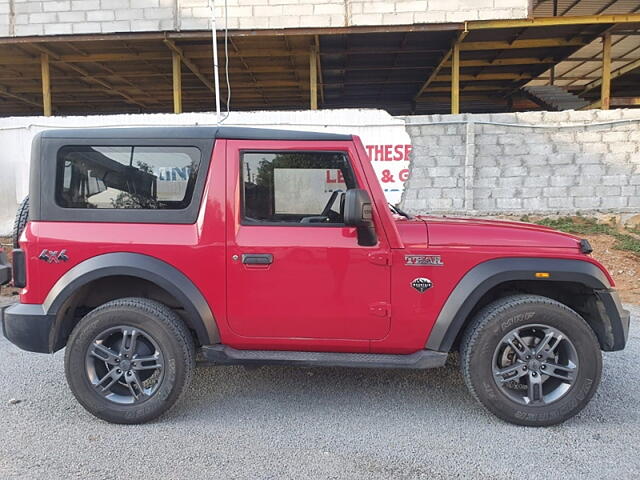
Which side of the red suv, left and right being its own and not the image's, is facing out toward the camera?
right
